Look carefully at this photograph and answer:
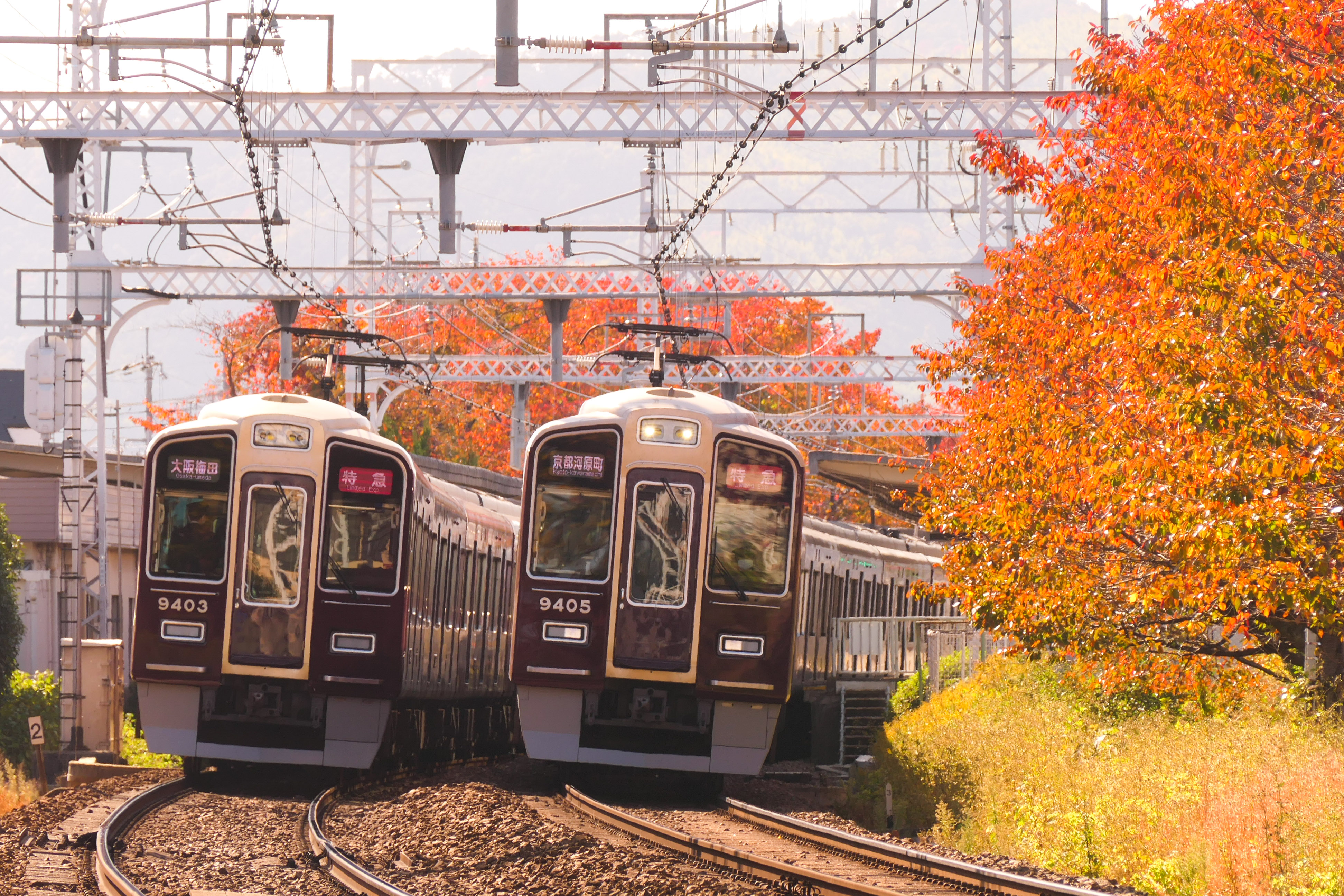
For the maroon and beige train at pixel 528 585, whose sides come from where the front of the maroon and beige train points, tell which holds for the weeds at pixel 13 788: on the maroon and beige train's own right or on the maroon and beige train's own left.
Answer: on the maroon and beige train's own right

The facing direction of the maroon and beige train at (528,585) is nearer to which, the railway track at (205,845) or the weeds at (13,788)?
the railway track

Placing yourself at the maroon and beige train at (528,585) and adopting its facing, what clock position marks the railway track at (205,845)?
The railway track is roughly at 1 o'clock from the maroon and beige train.

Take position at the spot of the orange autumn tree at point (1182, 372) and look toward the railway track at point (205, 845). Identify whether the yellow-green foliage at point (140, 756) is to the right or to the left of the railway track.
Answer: right

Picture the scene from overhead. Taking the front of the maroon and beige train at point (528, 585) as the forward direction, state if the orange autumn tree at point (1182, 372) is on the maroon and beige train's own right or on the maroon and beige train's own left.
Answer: on the maroon and beige train's own left

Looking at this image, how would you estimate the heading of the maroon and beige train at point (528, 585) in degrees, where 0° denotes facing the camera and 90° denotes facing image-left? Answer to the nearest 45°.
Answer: approximately 0°

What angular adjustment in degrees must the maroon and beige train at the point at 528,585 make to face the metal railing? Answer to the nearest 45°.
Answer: approximately 135° to its left

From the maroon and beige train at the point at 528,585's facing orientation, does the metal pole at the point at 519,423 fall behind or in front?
behind
